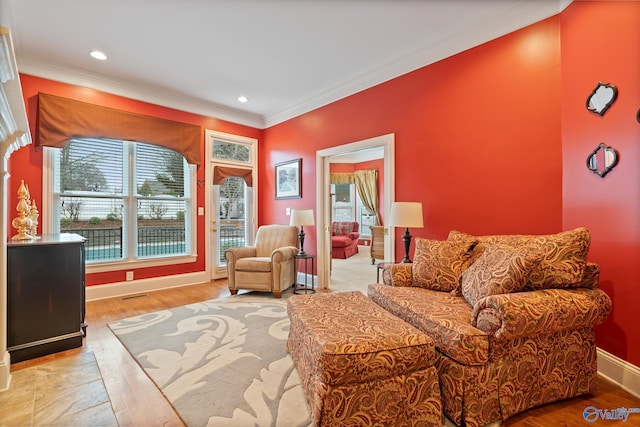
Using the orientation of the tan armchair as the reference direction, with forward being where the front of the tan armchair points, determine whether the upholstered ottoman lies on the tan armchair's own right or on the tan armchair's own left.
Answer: on the tan armchair's own left

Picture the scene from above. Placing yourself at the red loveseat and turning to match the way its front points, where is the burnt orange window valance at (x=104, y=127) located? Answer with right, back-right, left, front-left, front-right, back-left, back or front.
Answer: front-right

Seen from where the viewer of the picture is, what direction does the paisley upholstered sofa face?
facing the viewer and to the left of the viewer

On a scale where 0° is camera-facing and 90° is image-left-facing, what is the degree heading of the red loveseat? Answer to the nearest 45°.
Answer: approximately 0°

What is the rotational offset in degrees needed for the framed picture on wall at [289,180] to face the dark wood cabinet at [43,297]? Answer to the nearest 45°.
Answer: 0° — it already faces it

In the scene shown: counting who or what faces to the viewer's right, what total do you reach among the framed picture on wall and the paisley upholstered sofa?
0

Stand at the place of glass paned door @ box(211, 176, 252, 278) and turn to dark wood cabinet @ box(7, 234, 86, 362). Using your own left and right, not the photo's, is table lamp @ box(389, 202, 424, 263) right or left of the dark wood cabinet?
left

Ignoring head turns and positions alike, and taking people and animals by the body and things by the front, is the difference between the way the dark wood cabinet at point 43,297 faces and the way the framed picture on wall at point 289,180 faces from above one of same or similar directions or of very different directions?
very different directions

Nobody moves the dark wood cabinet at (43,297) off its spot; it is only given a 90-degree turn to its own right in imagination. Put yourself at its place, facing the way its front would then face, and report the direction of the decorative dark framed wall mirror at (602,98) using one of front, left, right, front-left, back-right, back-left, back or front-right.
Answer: front-left

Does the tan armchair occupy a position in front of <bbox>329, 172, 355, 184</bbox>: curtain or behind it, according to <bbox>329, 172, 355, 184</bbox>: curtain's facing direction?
in front
